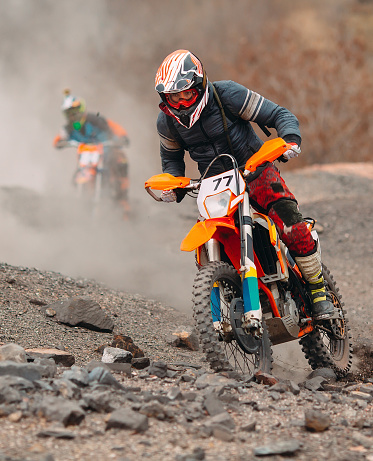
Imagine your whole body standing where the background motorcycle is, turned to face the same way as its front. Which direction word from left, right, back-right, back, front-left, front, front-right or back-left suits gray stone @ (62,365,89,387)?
front

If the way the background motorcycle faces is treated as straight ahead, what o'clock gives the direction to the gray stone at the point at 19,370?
The gray stone is roughly at 12 o'clock from the background motorcycle.

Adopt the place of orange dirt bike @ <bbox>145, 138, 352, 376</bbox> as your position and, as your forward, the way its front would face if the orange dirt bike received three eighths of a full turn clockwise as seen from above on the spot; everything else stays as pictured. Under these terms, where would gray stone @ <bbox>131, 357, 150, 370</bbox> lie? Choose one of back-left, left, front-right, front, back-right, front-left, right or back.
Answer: left

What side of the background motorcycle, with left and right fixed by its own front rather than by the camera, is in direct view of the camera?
front

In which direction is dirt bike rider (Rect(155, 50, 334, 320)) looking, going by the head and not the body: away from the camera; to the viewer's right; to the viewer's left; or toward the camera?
toward the camera

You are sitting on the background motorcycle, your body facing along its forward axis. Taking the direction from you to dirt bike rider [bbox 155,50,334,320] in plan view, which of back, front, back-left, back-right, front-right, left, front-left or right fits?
front

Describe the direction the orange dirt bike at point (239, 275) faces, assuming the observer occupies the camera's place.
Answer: facing the viewer and to the left of the viewer

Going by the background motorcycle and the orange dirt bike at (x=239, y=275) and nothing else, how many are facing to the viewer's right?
0

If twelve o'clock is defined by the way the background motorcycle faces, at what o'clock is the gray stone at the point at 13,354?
The gray stone is roughly at 12 o'clock from the background motorcycle.

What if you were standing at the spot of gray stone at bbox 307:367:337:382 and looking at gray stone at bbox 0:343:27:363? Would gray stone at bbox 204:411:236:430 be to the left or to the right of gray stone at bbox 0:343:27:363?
left

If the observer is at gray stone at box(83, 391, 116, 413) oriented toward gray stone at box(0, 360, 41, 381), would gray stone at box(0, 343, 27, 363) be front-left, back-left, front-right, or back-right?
front-right

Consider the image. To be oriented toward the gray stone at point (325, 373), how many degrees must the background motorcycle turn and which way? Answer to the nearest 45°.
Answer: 0° — it already faces it

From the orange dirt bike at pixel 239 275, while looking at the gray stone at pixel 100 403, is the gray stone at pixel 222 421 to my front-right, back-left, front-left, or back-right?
front-left

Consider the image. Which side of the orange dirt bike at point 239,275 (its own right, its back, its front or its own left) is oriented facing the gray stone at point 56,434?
front

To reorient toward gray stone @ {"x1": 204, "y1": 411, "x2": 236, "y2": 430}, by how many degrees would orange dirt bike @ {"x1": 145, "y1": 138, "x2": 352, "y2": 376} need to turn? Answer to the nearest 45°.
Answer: approximately 45° to its left

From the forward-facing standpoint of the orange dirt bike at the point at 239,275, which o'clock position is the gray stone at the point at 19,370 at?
The gray stone is roughly at 12 o'clock from the orange dirt bike.

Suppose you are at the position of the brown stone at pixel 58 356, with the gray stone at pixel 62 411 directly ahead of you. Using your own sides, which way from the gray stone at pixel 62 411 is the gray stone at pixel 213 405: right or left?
left

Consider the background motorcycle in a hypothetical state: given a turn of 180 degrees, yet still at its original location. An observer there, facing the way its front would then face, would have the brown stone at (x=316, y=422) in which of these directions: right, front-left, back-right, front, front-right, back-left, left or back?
back

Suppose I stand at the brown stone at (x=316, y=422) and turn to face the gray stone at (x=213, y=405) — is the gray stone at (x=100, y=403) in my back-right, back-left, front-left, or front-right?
front-left

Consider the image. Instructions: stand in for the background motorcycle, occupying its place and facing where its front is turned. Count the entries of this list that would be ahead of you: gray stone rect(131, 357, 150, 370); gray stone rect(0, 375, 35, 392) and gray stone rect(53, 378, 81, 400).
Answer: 3
